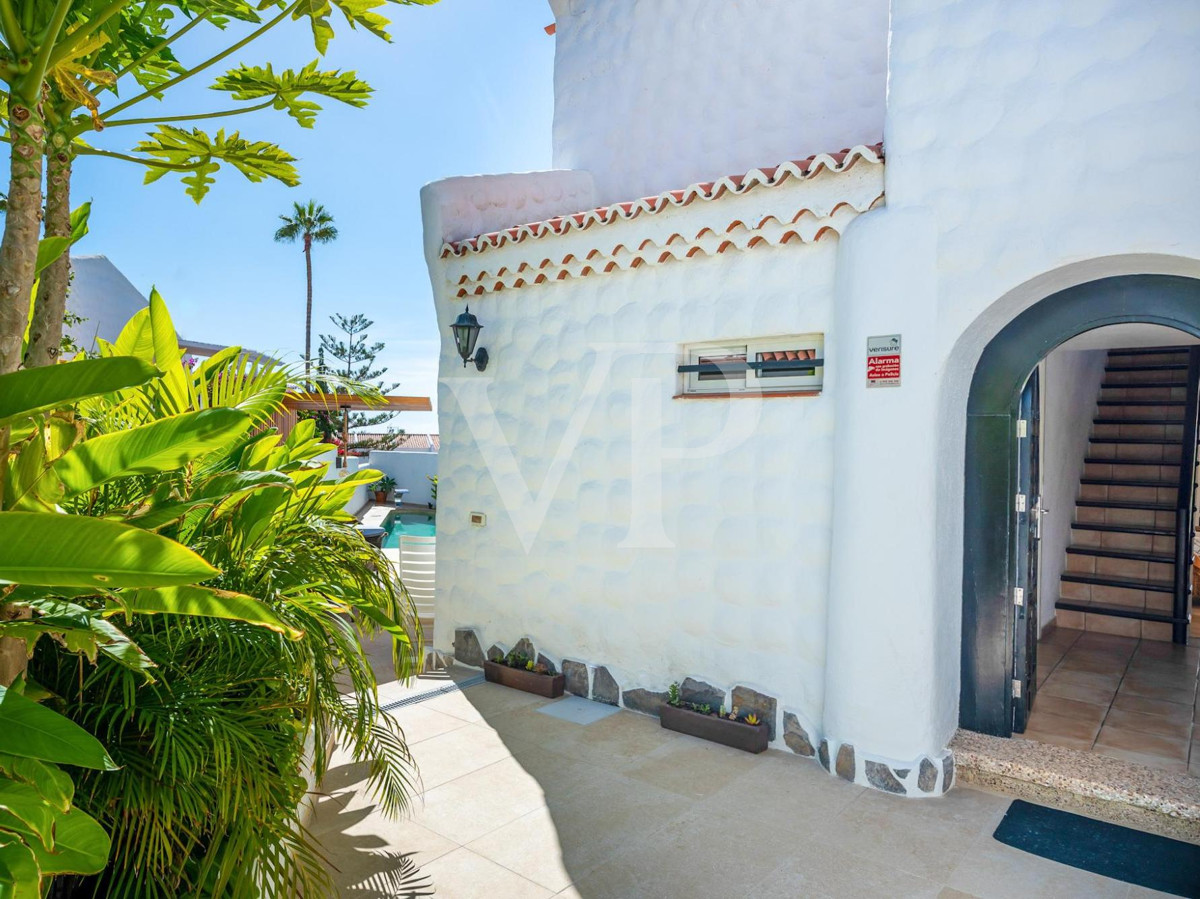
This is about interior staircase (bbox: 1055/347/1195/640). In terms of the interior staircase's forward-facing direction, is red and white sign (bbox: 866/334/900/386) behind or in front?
in front

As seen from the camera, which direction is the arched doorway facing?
toward the camera

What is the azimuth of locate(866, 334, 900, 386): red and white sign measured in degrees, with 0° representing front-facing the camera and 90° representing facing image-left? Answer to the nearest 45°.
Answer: approximately 0°

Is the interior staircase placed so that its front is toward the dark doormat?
yes

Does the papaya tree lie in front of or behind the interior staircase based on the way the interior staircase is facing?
in front

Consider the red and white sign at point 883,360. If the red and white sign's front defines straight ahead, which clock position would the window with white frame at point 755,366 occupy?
The window with white frame is roughly at 4 o'clock from the red and white sign.

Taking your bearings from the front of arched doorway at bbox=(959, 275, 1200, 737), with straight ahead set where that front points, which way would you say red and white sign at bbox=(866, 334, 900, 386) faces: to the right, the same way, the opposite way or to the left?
the same way

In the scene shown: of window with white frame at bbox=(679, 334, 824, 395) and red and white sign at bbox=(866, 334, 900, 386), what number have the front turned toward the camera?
2

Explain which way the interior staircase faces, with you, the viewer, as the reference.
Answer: facing the viewer

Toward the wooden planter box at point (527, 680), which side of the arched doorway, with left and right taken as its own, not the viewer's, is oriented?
right

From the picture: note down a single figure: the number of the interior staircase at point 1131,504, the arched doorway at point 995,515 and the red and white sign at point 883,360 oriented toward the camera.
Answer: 3

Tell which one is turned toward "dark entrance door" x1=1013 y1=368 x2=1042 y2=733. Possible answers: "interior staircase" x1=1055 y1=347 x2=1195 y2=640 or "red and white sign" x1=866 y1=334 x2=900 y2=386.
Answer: the interior staircase

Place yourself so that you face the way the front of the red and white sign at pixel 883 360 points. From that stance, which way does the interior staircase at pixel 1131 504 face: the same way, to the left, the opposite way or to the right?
the same way
